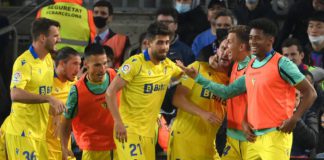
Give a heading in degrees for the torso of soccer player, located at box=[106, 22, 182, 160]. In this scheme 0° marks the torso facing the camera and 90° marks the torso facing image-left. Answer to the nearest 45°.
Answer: approximately 315°

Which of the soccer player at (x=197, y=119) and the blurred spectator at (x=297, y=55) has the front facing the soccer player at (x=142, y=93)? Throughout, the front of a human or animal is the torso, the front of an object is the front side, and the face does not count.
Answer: the blurred spectator

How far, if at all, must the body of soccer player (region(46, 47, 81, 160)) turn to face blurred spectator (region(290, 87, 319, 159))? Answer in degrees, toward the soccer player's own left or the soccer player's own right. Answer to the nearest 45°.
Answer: approximately 45° to the soccer player's own left

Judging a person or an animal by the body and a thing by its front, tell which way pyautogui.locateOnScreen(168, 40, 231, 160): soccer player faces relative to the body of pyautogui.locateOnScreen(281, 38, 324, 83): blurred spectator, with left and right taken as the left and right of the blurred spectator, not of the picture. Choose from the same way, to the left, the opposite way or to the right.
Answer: to the left

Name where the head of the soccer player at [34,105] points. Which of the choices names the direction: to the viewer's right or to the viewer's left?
to the viewer's right

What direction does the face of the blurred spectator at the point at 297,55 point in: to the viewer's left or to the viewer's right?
to the viewer's left

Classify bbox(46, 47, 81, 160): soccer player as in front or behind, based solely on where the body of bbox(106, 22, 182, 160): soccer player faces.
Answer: behind

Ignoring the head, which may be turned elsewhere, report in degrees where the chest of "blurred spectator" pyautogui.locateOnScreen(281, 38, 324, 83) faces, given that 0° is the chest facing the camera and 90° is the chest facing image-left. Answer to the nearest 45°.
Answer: approximately 45°
